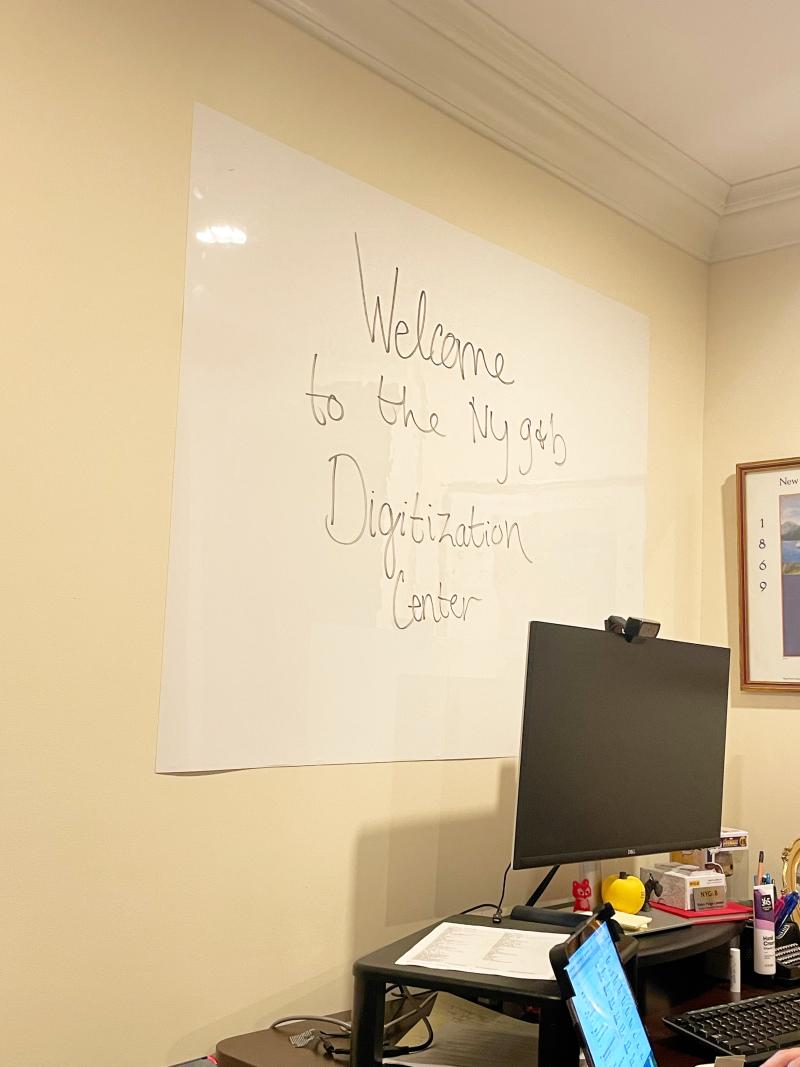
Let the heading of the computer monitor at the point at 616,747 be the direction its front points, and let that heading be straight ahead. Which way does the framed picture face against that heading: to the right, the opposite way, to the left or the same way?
to the right

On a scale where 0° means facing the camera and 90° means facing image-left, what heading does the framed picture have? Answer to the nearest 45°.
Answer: approximately 45°

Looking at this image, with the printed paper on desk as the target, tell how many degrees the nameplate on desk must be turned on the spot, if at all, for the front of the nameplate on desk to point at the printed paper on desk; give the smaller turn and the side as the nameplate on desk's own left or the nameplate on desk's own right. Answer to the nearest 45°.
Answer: approximately 45° to the nameplate on desk's own right

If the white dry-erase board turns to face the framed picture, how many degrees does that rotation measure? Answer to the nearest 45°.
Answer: approximately 90° to its left

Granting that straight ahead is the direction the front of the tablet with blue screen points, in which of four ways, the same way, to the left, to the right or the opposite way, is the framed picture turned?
to the right

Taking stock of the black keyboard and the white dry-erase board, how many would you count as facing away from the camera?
0

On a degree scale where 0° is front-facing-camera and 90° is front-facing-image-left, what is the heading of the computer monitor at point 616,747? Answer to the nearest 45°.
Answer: approximately 315°

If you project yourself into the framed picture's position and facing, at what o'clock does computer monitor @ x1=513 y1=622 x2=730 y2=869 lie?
The computer monitor is roughly at 11 o'clock from the framed picture.

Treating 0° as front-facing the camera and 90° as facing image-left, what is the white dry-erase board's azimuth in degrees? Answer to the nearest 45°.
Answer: approximately 315°

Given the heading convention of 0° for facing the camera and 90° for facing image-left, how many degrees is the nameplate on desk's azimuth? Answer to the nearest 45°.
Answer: approximately 315°
